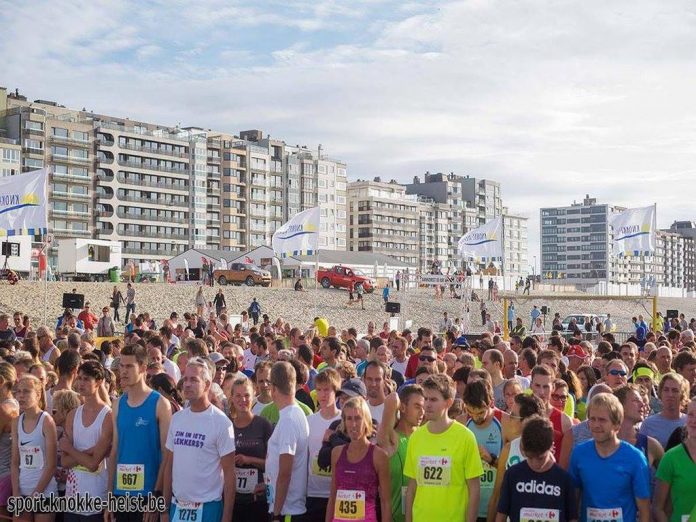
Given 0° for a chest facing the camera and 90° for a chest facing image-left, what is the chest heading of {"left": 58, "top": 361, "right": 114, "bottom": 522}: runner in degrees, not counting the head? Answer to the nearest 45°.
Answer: approximately 45°

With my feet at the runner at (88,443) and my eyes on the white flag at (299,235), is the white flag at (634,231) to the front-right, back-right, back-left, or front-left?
front-right

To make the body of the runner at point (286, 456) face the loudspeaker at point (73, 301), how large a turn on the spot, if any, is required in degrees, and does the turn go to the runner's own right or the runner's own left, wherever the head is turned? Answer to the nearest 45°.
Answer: approximately 90° to the runner's own right

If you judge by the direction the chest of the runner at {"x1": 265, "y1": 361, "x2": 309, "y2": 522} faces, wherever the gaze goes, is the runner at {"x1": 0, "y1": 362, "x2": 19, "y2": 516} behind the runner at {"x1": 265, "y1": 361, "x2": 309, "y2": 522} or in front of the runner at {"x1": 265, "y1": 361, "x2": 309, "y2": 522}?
in front

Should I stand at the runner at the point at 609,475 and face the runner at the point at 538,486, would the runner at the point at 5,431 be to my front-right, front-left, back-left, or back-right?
front-right

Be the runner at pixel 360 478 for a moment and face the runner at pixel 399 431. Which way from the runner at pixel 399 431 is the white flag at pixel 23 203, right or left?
left

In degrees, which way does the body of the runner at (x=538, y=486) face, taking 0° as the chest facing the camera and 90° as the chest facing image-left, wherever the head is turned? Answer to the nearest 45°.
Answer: approximately 0°

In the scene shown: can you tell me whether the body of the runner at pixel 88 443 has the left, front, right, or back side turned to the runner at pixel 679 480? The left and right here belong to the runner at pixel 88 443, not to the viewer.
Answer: left

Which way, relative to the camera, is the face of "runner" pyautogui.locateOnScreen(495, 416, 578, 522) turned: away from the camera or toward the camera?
toward the camera

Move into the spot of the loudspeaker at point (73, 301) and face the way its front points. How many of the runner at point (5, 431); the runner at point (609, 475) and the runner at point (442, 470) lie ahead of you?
3

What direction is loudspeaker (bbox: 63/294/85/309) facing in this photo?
toward the camera

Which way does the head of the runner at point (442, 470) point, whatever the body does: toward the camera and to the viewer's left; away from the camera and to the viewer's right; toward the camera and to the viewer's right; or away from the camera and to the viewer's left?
toward the camera and to the viewer's left

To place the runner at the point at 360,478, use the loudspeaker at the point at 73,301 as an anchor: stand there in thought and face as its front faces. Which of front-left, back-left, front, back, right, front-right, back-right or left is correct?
front

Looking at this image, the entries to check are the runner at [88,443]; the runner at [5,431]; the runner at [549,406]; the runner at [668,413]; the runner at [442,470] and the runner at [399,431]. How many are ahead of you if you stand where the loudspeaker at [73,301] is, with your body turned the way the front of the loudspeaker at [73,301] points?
6

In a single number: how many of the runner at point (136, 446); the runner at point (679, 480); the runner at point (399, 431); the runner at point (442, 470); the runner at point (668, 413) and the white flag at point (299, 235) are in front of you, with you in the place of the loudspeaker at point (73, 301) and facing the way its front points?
5
